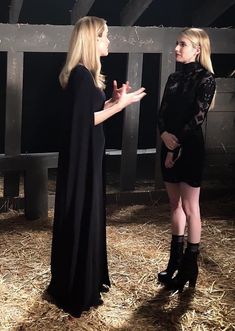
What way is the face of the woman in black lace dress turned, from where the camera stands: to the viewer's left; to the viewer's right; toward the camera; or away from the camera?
to the viewer's left

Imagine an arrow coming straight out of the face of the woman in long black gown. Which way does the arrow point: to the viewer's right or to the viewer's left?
to the viewer's right

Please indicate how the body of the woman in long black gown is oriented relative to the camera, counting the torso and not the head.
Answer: to the viewer's right

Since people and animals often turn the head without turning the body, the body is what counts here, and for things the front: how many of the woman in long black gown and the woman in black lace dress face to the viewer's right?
1

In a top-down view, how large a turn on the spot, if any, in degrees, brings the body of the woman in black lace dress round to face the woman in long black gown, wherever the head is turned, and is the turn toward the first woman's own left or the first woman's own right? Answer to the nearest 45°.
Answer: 0° — they already face them

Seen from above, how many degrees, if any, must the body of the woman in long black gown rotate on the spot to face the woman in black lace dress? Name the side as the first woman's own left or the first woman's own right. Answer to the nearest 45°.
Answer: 0° — they already face them

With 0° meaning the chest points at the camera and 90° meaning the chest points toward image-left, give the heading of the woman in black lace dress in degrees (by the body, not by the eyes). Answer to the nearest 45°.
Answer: approximately 45°
